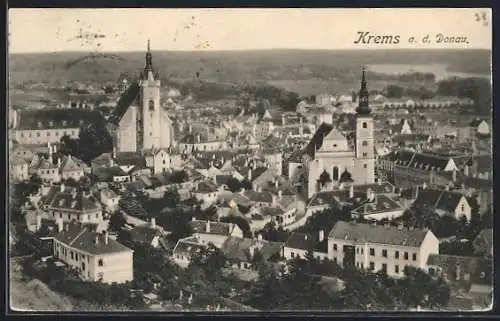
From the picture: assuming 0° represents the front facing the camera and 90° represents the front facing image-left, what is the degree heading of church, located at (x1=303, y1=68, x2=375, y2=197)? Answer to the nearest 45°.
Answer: approximately 0°

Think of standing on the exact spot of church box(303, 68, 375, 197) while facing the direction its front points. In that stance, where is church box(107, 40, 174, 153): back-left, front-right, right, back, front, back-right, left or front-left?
right
